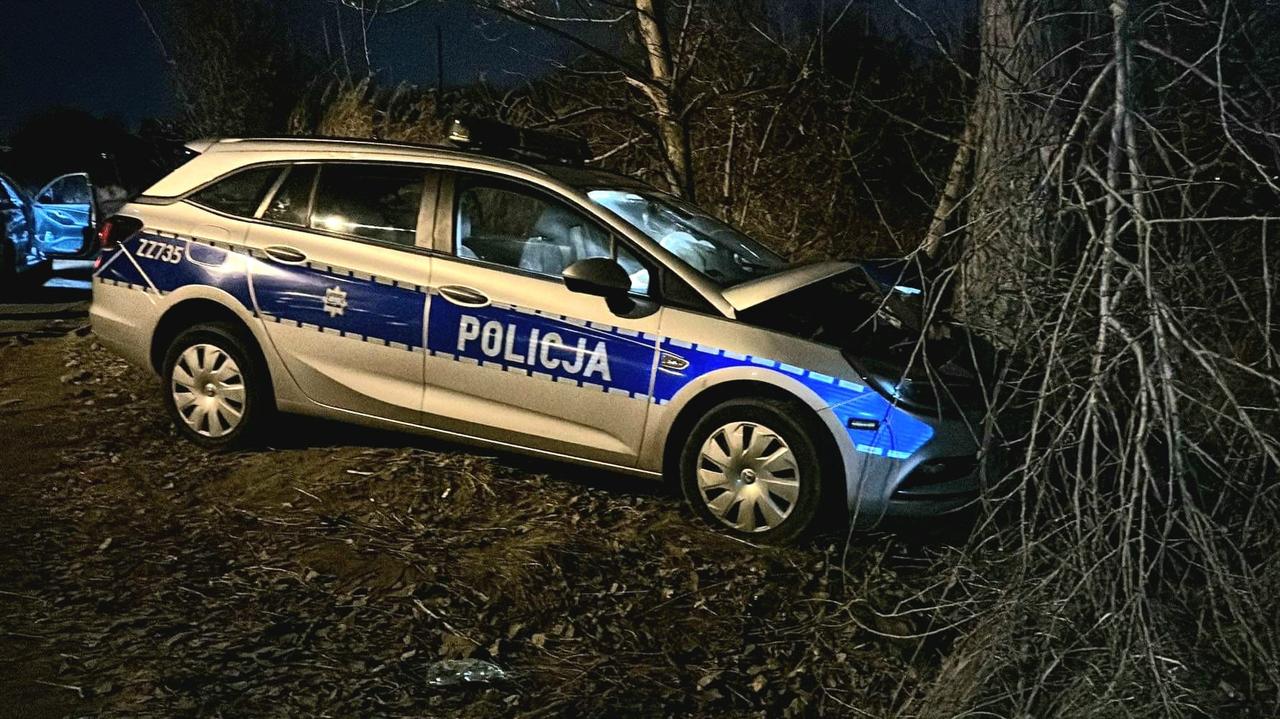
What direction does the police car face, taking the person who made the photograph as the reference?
facing the viewer and to the right of the viewer

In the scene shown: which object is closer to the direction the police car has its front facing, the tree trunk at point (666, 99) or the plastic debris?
the plastic debris

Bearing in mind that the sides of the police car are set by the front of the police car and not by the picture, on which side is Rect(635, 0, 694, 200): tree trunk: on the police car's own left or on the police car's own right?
on the police car's own left

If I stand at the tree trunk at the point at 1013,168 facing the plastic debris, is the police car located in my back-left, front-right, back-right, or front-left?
front-right

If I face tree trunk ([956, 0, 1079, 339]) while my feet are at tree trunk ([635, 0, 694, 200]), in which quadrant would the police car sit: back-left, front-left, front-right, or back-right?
front-right

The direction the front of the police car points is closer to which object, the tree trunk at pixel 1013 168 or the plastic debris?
the tree trunk
